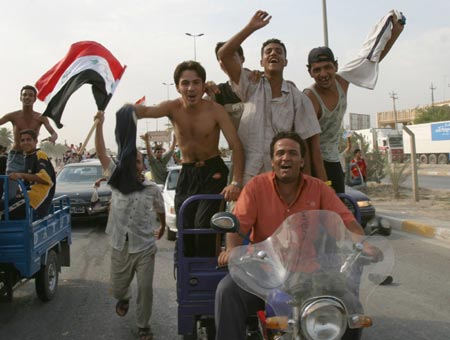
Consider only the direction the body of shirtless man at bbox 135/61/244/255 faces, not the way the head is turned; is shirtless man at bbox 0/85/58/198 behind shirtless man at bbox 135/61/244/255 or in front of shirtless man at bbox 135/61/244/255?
behind

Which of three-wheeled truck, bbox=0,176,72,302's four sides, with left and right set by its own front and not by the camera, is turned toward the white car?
back

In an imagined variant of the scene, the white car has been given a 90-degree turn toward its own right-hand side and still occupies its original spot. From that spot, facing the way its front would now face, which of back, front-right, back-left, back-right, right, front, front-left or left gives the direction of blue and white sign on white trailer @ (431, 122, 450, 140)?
back-right

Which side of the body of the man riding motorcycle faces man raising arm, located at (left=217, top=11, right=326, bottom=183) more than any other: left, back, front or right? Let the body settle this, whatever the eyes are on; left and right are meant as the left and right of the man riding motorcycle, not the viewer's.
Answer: back

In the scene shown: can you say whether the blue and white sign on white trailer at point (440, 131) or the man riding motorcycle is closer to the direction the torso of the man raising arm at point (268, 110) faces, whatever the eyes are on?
the man riding motorcycle

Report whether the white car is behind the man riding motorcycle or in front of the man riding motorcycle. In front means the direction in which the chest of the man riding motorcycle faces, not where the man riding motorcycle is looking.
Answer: behind

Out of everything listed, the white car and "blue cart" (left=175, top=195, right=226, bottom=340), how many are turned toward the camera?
2

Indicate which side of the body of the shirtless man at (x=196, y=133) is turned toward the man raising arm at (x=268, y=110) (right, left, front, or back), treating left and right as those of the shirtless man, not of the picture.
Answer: left
